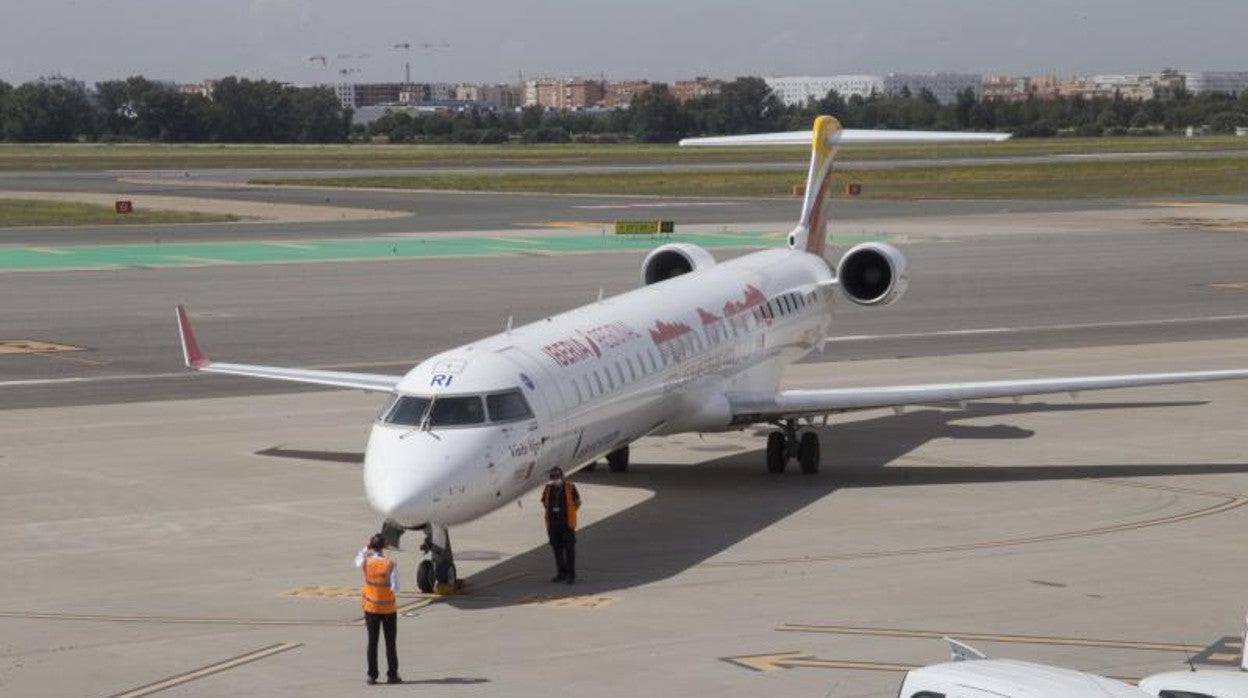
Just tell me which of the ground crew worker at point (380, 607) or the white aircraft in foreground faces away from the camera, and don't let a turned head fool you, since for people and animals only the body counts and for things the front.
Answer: the ground crew worker

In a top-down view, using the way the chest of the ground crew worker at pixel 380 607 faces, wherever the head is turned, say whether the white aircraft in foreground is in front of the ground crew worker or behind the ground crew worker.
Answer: in front

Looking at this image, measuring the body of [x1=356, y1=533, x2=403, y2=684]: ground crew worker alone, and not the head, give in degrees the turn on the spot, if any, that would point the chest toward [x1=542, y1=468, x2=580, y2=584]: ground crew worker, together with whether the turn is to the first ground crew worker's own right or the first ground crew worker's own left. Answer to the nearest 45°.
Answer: approximately 45° to the first ground crew worker's own right

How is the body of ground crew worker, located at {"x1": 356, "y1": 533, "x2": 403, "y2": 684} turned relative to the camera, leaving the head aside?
away from the camera

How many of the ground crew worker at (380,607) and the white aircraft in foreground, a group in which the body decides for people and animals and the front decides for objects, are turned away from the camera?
1

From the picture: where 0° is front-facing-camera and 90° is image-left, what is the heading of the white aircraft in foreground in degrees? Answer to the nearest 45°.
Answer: approximately 45°
